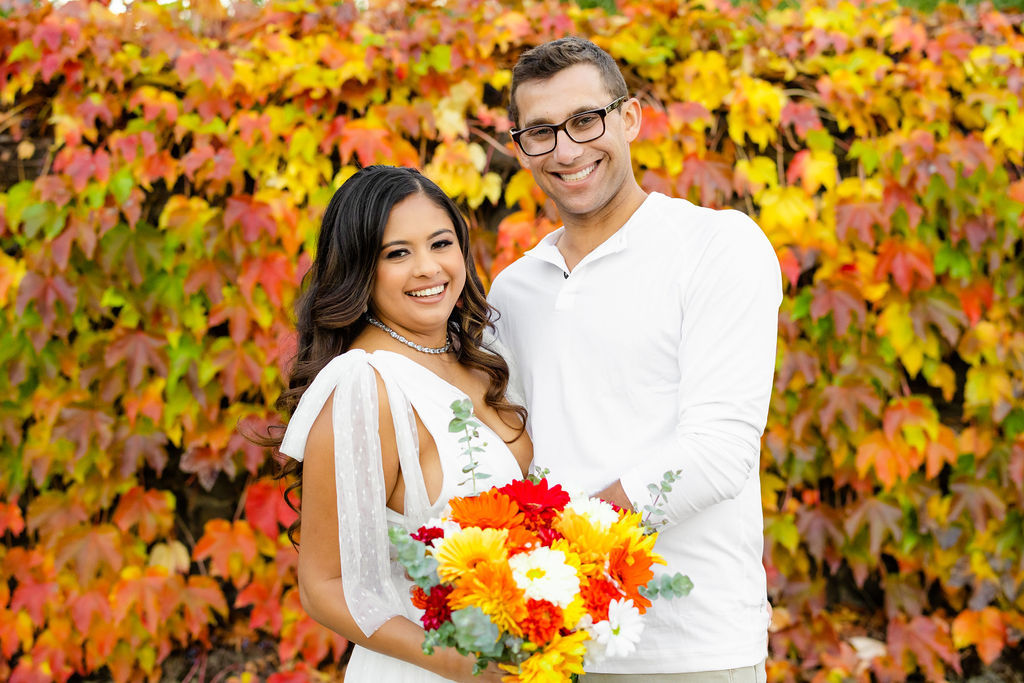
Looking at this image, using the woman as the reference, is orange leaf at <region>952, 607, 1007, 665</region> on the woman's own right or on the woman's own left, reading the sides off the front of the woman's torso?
on the woman's own left

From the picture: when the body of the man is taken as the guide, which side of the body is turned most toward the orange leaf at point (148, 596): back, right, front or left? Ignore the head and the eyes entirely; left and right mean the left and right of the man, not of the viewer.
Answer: right

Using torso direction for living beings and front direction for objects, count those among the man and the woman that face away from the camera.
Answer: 0

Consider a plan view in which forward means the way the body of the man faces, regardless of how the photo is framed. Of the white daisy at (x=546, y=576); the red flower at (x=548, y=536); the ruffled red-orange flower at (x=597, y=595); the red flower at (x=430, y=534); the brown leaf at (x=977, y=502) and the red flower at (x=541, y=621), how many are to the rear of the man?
1

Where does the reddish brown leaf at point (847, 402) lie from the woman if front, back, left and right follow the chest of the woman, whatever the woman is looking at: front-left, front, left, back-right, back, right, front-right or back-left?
left

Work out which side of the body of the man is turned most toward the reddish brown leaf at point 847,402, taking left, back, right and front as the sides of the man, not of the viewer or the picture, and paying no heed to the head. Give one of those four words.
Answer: back

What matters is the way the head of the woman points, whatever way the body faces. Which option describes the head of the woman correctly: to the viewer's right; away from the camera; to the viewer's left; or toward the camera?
toward the camera

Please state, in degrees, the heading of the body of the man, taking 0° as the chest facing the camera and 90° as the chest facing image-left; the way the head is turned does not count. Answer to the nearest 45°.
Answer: approximately 45°

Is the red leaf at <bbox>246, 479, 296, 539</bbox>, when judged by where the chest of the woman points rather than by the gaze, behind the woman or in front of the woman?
behind

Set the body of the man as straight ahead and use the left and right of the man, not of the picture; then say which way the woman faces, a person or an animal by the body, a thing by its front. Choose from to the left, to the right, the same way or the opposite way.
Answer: to the left

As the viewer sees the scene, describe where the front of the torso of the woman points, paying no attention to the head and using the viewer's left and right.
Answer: facing the viewer and to the right of the viewer

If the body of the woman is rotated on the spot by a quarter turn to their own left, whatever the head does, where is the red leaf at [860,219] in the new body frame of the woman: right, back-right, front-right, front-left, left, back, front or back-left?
front
